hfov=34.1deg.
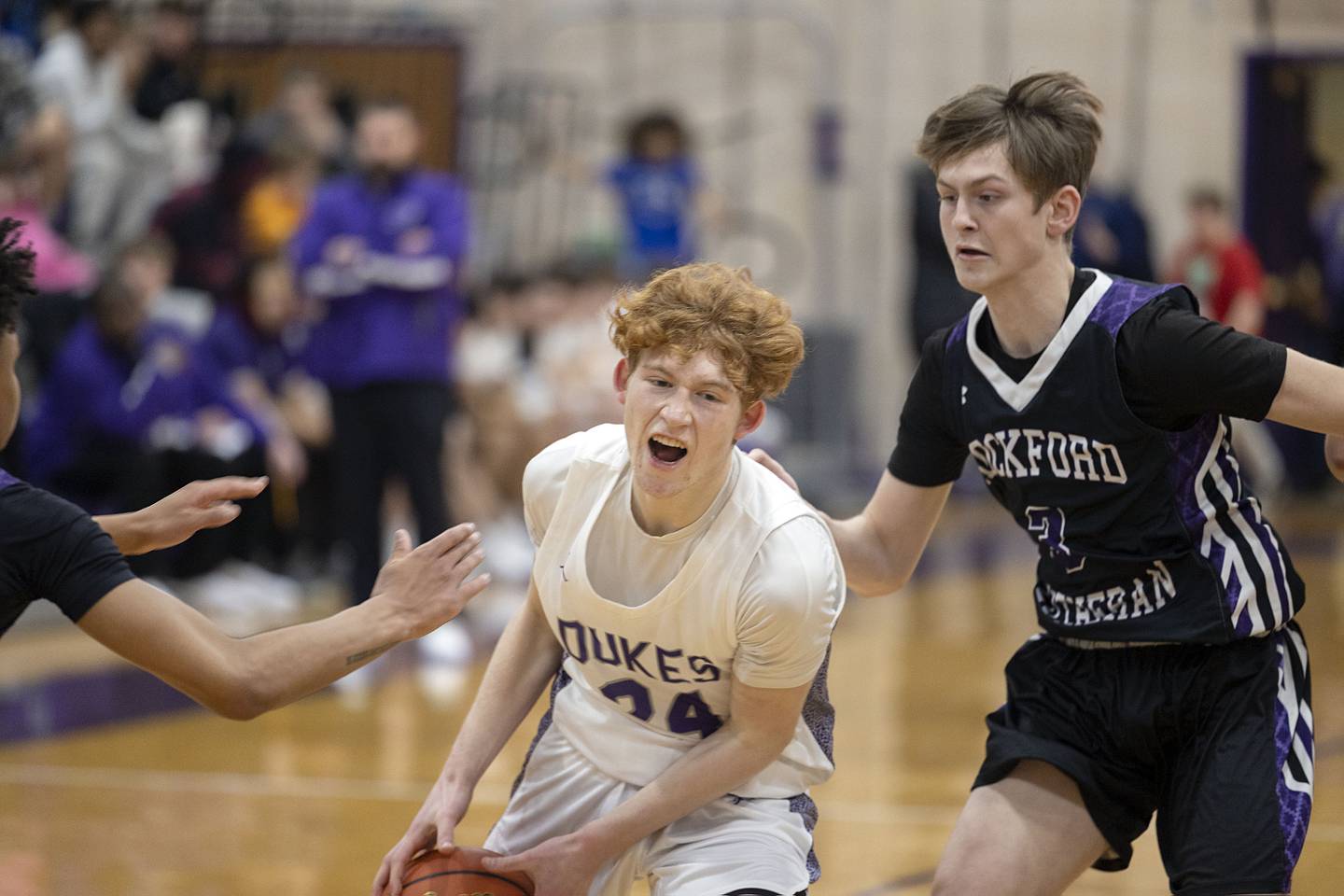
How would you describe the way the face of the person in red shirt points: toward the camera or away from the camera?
toward the camera

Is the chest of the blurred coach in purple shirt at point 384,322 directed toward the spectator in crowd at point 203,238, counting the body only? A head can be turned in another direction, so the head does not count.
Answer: no

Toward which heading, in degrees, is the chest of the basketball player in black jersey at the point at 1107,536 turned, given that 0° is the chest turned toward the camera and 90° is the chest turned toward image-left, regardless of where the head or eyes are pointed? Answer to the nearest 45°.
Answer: approximately 45°

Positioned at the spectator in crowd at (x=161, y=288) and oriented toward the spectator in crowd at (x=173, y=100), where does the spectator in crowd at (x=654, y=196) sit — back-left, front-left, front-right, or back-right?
front-right

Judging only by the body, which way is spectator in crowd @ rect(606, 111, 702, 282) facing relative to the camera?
toward the camera

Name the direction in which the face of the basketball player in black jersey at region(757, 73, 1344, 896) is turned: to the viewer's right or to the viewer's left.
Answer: to the viewer's left

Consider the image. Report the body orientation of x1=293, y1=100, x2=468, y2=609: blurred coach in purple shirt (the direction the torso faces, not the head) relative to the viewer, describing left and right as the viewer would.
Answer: facing the viewer

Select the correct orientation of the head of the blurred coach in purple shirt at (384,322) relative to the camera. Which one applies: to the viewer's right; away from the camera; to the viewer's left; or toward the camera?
toward the camera

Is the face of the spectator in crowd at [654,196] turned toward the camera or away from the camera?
toward the camera

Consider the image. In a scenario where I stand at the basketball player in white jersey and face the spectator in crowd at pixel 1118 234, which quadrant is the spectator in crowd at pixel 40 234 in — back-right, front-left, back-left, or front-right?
front-left

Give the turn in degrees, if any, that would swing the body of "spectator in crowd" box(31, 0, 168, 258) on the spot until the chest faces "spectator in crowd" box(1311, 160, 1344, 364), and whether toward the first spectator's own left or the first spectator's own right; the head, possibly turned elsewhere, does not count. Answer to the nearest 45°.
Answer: approximately 45° to the first spectator's own left

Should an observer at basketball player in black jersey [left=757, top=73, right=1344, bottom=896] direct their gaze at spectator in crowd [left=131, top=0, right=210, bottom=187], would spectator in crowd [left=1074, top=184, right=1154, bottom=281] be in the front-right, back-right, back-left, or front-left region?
front-right
